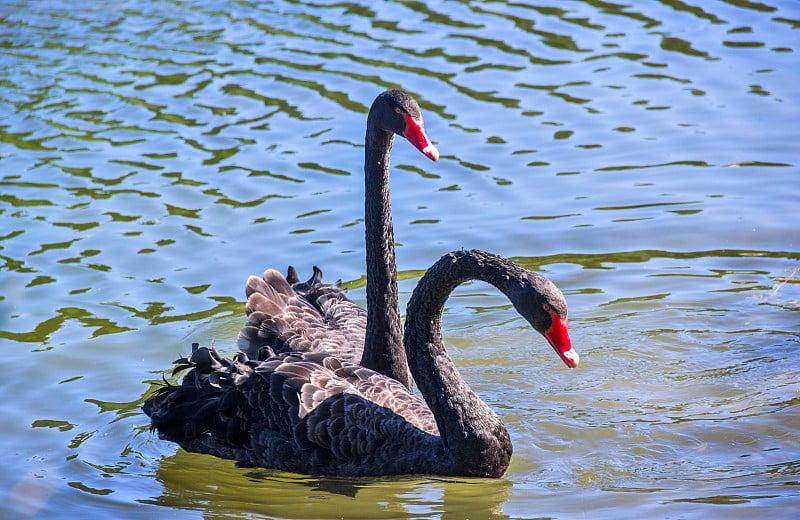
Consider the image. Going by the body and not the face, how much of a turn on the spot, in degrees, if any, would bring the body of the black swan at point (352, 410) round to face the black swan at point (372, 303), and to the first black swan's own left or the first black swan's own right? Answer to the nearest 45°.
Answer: approximately 90° to the first black swan's own left

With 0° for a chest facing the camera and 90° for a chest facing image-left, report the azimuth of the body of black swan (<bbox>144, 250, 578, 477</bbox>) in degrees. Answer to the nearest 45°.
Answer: approximately 270°
